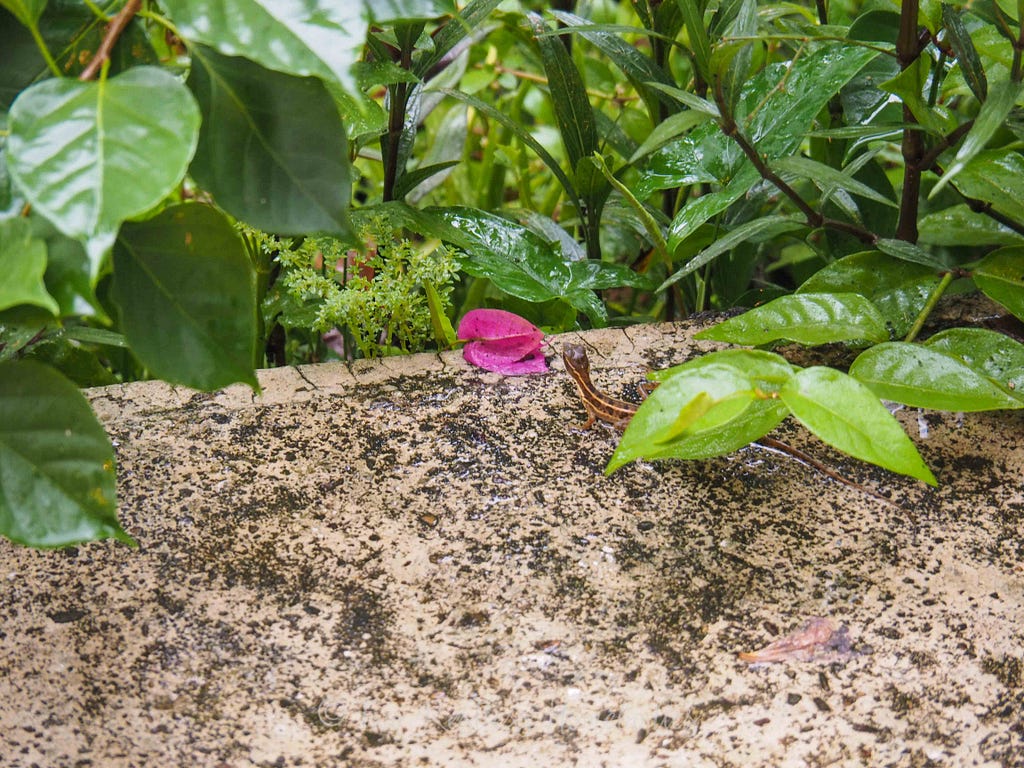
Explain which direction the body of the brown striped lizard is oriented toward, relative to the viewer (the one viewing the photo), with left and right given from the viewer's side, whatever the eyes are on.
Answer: facing away from the viewer and to the left of the viewer
